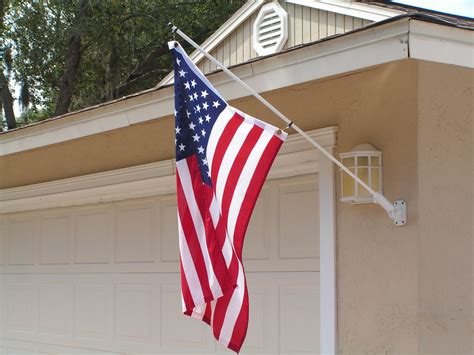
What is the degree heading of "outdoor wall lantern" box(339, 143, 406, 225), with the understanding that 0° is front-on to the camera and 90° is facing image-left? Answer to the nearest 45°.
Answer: approximately 45°

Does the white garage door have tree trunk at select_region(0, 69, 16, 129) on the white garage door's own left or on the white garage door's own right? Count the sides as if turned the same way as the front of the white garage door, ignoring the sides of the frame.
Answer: on the white garage door's own right

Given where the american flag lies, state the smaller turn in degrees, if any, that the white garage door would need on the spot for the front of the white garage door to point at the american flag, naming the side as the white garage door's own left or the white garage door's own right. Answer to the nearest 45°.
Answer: approximately 45° to the white garage door's own left

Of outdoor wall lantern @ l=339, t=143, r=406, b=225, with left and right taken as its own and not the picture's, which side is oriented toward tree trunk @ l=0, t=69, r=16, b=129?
right

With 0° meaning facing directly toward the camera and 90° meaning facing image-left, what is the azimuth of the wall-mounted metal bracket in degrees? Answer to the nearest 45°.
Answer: approximately 45°

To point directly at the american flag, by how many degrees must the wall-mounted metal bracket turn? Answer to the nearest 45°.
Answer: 0° — it already faces it

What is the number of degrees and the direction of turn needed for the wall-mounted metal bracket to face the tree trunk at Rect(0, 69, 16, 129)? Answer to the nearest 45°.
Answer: approximately 90° to its right

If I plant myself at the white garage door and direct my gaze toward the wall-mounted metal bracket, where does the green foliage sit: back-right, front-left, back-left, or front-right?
back-left

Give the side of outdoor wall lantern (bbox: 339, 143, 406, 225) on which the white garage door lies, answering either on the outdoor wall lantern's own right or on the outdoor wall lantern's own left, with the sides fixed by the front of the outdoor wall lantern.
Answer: on the outdoor wall lantern's own right
